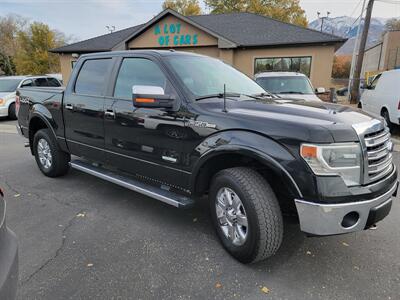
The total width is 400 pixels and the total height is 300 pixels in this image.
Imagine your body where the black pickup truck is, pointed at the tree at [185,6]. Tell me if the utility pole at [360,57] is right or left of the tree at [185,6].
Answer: right

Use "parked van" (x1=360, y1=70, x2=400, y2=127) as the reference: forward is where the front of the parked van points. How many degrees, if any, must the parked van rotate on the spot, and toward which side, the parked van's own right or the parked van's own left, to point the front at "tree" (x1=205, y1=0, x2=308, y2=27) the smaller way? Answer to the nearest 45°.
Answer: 0° — it already faces it

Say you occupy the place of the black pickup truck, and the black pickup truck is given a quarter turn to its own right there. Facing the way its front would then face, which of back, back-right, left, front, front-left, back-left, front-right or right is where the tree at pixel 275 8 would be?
back-right

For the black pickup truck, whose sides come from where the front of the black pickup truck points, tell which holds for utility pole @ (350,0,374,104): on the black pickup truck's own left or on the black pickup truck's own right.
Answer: on the black pickup truck's own left

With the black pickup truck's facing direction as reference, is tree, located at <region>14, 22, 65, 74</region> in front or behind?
behind

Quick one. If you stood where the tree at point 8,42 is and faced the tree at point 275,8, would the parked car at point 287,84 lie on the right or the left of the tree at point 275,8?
right

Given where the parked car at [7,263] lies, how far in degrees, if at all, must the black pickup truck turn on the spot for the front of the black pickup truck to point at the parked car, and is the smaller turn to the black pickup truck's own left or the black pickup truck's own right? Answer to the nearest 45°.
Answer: approximately 90° to the black pickup truck's own right

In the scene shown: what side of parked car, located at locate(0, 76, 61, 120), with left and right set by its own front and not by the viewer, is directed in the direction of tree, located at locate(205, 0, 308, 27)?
back
